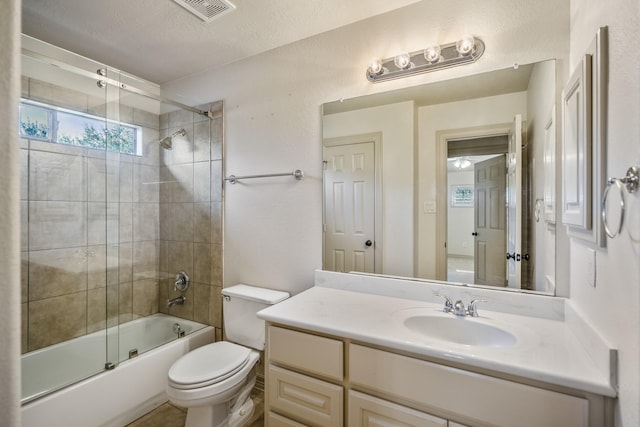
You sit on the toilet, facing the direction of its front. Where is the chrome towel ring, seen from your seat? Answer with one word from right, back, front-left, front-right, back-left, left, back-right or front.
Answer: left

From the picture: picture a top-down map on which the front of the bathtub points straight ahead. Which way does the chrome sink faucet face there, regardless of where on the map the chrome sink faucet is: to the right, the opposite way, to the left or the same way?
to the right

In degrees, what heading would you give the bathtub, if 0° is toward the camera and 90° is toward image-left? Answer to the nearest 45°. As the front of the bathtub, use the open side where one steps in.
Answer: approximately 315°

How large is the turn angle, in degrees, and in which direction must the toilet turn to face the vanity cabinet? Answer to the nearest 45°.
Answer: approximately 90° to its left

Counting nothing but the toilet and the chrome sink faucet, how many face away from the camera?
0

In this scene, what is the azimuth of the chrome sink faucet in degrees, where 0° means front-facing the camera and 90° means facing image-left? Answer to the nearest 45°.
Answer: approximately 0°

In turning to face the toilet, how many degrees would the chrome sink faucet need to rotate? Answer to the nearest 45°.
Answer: approximately 90° to its right

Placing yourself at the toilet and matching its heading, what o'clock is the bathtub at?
The bathtub is roughly at 2 o'clock from the toilet.

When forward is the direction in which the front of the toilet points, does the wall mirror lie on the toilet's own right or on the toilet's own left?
on the toilet's own left

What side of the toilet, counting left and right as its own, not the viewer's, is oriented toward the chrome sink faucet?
left
